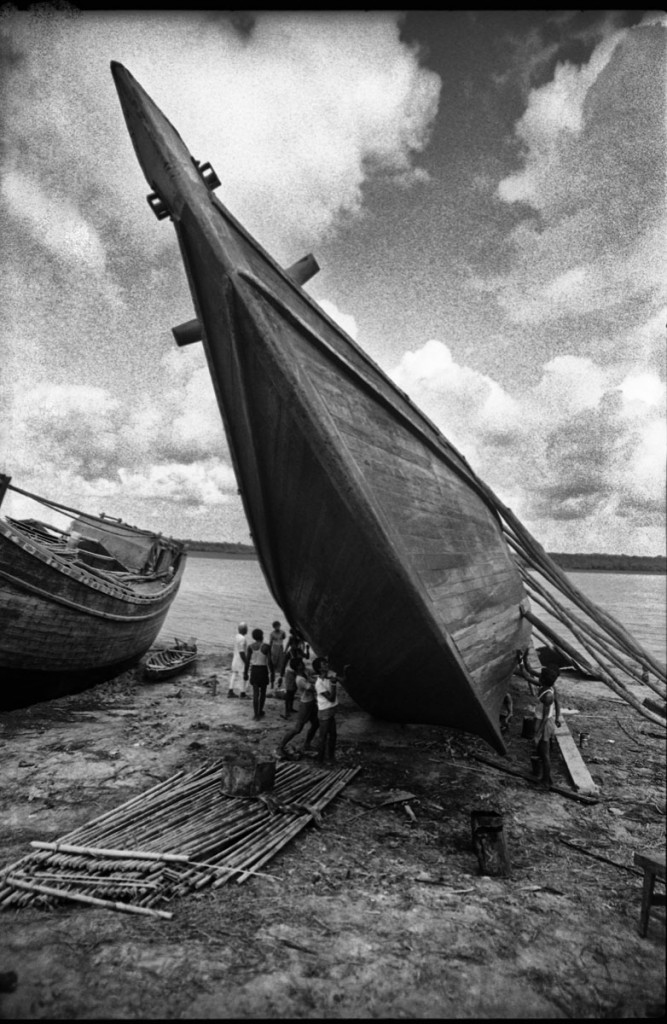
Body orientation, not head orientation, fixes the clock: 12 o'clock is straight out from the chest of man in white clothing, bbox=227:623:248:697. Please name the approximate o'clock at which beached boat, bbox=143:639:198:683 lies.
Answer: The beached boat is roughly at 8 o'clock from the man in white clothing.

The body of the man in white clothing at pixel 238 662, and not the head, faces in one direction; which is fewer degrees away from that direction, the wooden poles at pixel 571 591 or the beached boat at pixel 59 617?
the wooden poles

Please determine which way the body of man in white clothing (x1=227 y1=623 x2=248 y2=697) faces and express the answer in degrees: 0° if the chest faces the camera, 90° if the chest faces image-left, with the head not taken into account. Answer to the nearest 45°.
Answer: approximately 270°

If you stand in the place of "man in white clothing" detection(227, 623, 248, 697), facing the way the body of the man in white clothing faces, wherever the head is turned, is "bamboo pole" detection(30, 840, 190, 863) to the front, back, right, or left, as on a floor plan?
right

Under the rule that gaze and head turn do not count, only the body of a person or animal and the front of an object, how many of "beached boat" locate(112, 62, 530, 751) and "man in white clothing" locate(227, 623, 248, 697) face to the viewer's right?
1

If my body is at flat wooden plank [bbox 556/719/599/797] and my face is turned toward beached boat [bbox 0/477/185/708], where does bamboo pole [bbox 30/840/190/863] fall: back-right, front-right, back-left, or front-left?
front-left

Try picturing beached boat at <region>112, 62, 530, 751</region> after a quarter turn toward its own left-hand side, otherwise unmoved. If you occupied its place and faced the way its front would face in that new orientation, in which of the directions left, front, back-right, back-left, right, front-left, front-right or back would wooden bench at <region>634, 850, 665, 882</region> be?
front

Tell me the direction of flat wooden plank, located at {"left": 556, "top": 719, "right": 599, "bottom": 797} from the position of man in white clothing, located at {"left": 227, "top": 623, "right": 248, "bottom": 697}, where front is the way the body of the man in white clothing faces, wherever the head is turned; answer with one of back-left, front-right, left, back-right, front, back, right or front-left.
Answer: front-right

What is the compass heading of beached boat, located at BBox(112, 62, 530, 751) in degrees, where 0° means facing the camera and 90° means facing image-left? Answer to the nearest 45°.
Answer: approximately 45°

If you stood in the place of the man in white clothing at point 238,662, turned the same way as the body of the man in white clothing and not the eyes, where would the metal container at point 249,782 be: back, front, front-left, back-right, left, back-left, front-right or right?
right

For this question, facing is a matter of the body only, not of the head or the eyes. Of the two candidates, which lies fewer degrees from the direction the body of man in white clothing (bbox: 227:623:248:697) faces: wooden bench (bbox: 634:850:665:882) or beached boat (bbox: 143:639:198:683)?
the wooden bench
